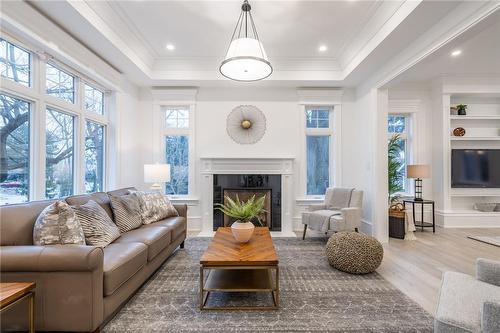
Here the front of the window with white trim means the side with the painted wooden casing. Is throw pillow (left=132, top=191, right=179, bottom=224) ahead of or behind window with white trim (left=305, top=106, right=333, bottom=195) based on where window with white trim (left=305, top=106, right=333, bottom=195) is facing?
ahead

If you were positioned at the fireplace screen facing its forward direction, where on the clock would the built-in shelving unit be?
The built-in shelving unit is roughly at 9 o'clock from the fireplace screen.

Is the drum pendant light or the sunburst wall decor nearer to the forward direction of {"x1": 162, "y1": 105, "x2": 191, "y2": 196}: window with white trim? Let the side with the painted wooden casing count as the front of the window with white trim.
the drum pendant light

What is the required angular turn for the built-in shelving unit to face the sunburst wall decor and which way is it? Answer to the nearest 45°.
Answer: approximately 45° to its right

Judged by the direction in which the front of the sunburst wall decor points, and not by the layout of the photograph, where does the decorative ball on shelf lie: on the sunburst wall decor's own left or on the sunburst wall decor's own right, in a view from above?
on the sunburst wall decor's own left

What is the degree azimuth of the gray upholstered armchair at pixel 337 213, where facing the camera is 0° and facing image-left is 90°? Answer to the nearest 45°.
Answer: approximately 45°

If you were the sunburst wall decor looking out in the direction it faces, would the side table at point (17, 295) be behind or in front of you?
in front

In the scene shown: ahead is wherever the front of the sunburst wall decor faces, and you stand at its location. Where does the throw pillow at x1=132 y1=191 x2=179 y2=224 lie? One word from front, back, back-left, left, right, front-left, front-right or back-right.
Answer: front-right

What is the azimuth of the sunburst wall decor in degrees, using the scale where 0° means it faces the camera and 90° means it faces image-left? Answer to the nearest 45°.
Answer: approximately 0°

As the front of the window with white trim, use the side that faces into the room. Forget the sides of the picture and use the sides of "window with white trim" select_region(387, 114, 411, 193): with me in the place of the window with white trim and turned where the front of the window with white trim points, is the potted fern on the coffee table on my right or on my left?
on my right

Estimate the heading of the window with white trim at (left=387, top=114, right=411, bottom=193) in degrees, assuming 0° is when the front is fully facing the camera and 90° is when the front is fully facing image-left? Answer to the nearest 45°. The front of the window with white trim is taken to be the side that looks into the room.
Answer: approximately 0°

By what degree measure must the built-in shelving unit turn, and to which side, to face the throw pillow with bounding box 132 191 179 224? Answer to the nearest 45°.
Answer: approximately 45° to its right

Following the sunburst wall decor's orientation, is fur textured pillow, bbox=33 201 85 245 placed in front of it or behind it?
in front
